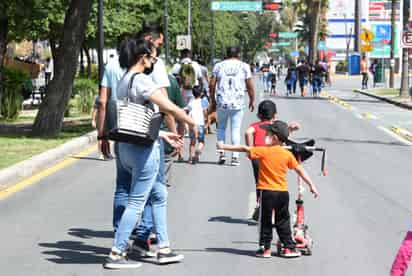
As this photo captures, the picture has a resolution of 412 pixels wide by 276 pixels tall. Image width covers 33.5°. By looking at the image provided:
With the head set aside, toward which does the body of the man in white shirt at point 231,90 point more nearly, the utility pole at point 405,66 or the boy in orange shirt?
the utility pole

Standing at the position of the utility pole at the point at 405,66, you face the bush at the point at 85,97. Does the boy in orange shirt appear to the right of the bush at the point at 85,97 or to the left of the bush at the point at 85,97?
left

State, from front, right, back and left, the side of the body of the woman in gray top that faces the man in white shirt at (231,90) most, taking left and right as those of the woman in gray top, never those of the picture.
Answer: left

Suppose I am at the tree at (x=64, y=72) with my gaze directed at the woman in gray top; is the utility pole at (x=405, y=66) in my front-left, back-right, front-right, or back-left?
back-left

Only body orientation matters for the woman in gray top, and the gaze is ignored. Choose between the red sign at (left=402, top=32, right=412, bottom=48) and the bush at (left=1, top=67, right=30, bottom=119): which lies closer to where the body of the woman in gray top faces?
the red sign

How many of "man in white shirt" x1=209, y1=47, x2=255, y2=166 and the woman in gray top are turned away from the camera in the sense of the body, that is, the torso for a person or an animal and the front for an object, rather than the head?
1

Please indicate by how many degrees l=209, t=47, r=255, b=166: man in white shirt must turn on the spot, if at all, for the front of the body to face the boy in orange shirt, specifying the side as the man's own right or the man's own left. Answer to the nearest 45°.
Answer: approximately 180°

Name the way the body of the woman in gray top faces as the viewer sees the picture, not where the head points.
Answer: to the viewer's right

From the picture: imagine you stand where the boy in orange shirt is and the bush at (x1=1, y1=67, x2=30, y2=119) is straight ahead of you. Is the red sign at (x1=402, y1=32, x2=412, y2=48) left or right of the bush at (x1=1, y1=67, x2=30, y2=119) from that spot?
right

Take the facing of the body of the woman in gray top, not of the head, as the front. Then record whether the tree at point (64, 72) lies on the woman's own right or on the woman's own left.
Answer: on the woman's own left

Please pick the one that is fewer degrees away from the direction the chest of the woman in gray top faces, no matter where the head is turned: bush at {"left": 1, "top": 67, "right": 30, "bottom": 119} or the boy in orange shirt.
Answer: the boy in orange shirt

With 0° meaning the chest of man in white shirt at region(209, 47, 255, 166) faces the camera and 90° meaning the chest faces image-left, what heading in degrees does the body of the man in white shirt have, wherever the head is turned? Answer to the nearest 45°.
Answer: approximately 180°

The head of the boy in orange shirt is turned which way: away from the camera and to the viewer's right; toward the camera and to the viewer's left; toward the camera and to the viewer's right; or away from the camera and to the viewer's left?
away from the camera and to the viewer's left

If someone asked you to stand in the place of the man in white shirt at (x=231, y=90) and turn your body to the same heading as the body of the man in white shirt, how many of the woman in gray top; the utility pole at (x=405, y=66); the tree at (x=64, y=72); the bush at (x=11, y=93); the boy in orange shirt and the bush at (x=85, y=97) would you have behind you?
2

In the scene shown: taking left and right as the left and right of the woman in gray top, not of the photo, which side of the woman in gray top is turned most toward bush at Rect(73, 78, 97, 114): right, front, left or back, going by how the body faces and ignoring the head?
left
